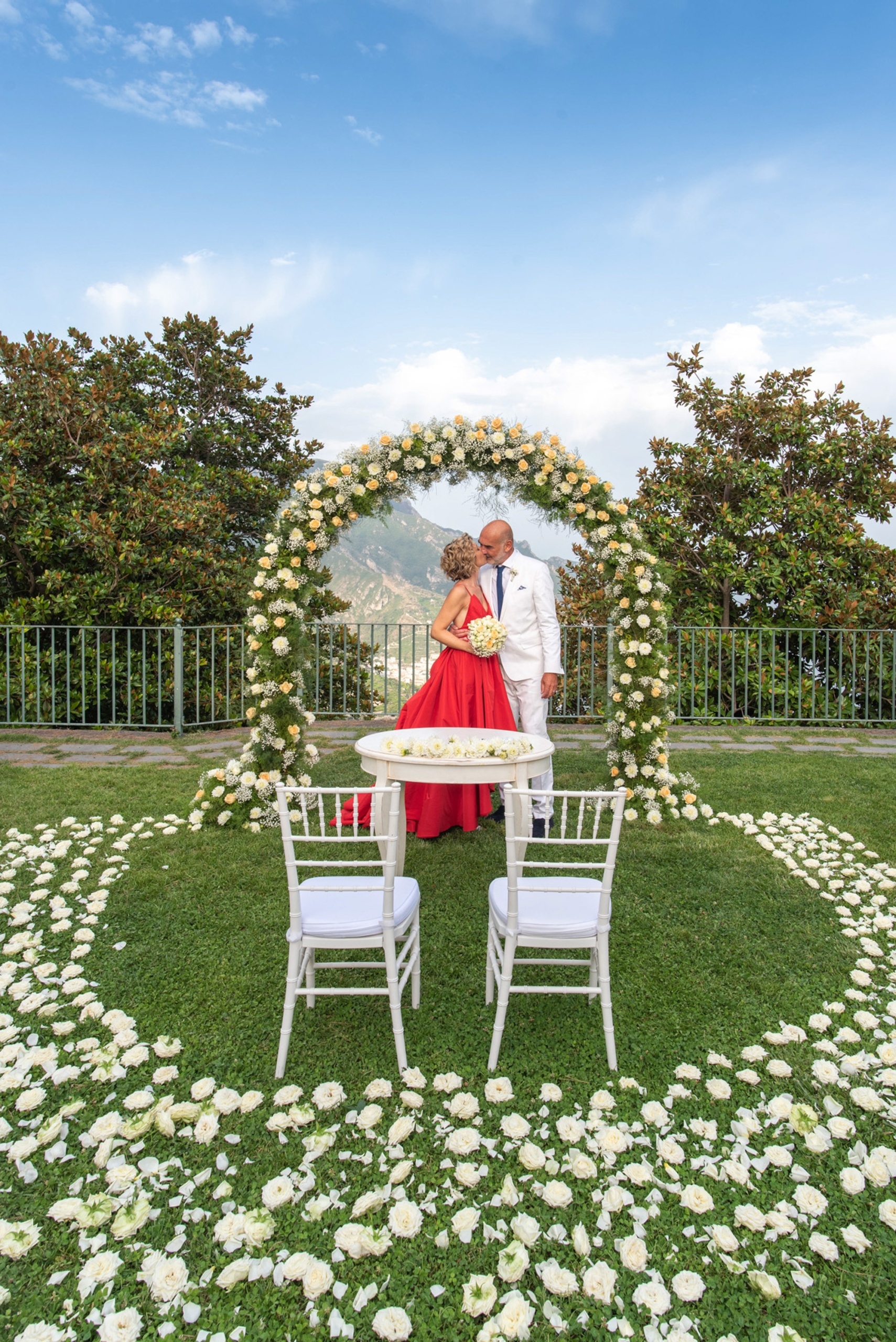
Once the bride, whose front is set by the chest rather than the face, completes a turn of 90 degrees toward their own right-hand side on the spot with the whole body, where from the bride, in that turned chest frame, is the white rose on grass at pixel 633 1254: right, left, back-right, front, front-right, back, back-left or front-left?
front

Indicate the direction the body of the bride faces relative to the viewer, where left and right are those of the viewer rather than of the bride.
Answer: facing to the right of the viewer

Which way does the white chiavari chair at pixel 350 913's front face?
away from the camera

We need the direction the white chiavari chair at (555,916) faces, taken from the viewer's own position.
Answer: facing away from the viewer

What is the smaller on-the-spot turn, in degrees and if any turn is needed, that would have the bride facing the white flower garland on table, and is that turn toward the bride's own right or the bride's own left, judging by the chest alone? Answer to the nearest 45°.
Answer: approximately 90° to the bride's own right

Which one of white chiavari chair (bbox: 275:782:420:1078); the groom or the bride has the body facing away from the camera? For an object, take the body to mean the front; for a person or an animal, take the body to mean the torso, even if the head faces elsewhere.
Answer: the white chiavari chair

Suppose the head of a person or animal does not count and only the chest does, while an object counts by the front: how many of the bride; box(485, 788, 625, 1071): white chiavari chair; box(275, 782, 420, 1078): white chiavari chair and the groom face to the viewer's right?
1

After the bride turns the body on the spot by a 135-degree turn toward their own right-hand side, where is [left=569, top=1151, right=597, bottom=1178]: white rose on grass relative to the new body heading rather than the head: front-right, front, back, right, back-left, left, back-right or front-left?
front-left

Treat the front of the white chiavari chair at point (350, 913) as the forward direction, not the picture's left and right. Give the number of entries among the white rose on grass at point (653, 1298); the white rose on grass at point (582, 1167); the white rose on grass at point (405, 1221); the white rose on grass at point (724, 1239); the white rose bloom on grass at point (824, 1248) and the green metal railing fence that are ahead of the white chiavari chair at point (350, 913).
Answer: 1

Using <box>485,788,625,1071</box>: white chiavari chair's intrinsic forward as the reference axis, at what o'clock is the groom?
The groom is roughly at 12 o'clock from the white chiavari chair.

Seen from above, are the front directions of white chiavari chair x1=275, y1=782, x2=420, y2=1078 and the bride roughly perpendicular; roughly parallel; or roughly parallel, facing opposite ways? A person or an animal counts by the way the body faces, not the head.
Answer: roughly perpendicular

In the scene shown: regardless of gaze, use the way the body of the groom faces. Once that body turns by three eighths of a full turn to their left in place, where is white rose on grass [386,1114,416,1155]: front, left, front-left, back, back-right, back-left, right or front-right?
right

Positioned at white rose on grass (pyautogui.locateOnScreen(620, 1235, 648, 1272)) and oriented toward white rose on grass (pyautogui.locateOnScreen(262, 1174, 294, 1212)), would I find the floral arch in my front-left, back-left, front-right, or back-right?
front-right

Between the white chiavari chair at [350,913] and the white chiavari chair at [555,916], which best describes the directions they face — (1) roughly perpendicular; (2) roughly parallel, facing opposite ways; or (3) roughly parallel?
roughly parallel

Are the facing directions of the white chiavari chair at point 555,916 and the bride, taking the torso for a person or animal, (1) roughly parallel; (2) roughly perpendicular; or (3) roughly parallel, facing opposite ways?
roughly perpendicular

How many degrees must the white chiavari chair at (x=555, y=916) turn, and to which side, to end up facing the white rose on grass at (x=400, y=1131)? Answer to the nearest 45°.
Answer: approximately 135° to its left

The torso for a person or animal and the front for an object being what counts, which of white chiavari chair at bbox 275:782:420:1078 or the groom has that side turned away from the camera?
the white chiavari chair

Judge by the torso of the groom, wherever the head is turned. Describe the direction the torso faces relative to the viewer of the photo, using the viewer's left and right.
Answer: facing the viewer and to the left of the viewer

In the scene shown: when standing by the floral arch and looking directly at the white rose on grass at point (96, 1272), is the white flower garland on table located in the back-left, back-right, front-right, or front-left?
front-left
